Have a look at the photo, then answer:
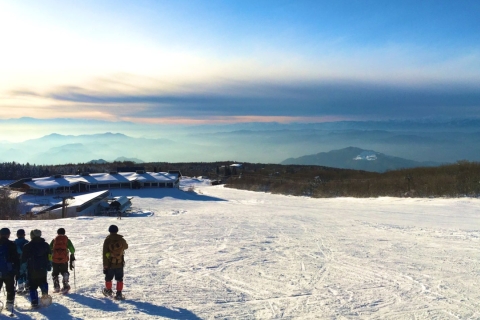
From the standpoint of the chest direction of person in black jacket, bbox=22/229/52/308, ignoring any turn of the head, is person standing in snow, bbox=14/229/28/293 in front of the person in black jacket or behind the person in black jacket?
in front

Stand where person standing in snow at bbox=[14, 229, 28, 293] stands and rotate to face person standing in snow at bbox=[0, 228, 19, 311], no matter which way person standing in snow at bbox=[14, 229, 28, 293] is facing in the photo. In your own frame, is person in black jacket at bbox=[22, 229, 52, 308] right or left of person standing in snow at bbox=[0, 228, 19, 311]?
left

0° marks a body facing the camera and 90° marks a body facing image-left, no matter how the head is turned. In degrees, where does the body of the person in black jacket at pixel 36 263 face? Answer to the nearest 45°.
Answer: approximately 180°

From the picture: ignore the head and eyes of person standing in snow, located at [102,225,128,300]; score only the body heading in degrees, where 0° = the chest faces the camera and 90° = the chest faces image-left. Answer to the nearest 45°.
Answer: approximately 180°

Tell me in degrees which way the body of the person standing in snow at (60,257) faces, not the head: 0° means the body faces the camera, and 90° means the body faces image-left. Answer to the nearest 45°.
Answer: approximately 180°

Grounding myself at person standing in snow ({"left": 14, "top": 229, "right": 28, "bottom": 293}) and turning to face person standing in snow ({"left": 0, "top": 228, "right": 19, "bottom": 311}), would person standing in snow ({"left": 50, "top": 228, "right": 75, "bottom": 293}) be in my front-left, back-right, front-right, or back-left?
back-left

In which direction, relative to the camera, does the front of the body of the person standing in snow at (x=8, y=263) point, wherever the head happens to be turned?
away from the camera

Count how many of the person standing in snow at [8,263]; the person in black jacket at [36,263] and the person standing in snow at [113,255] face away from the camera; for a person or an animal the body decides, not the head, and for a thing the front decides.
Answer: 3

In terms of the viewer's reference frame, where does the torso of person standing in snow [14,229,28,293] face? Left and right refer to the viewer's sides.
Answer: facing away from the viewer
